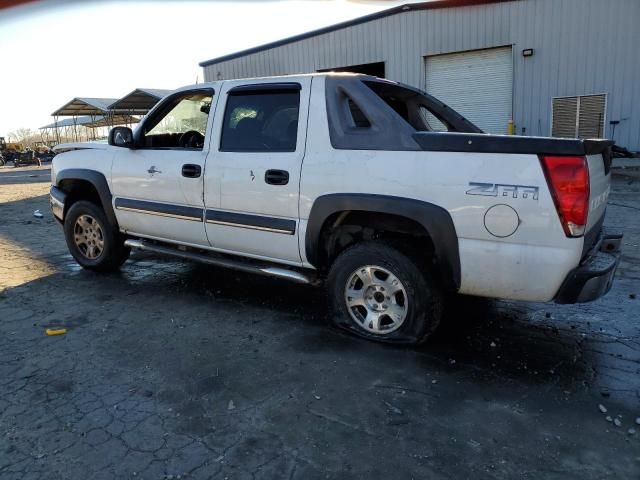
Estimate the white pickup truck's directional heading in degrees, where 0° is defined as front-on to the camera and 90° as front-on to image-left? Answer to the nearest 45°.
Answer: approximately 135°
